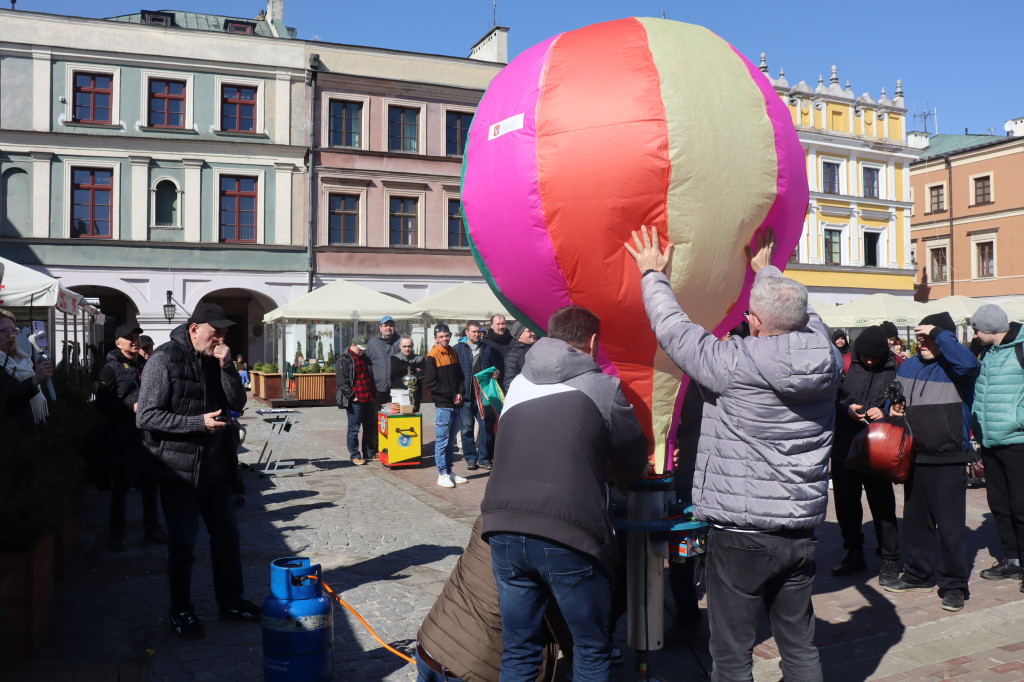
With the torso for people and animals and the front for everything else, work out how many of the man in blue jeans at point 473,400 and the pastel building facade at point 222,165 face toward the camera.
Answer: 2

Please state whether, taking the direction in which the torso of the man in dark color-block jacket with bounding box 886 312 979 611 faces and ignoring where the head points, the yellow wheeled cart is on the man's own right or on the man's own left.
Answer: on the man's own right

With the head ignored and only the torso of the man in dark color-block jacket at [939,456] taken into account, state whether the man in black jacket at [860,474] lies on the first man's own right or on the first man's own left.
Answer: on the first man's own right

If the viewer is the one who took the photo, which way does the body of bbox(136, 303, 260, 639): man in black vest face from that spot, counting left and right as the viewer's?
facing the viewer and to the right of the viewer

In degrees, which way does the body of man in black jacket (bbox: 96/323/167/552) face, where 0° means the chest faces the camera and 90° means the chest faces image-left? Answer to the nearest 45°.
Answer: approximately 315°

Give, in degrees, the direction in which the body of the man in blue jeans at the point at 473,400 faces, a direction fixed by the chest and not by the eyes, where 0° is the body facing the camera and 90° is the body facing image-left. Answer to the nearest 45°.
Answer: approximately 0°

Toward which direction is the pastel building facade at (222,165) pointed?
toward the camera

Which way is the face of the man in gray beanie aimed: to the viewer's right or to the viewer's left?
to the viewer's left

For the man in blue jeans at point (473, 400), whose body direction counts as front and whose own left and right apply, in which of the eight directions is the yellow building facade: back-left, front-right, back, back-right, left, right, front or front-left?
back-left

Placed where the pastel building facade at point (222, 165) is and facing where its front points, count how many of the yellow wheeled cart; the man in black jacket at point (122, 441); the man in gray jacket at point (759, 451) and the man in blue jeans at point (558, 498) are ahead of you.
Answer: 4

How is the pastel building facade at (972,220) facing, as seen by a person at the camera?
facing the viewer and to the left of the viewer

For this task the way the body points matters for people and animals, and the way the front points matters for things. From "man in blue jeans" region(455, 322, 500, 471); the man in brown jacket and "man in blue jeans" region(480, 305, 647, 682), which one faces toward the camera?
"man in blue jeans" region(455, 322, 500, 471)

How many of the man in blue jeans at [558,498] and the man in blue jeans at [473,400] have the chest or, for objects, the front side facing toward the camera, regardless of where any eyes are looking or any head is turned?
1

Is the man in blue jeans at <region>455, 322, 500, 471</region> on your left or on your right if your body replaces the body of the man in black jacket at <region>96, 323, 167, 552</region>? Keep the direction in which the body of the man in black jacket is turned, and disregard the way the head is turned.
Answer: on your left

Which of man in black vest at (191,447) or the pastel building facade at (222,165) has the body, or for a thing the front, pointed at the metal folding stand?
the pastel building facade

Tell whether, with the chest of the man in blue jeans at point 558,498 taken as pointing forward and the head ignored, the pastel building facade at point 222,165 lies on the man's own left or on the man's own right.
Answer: on the man's own left
